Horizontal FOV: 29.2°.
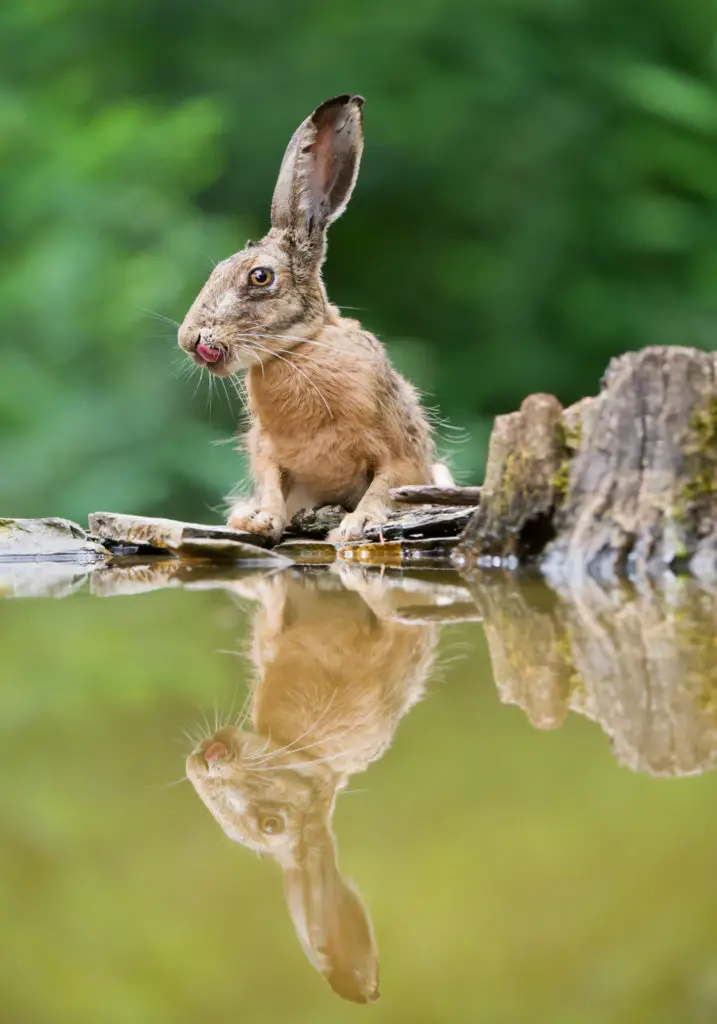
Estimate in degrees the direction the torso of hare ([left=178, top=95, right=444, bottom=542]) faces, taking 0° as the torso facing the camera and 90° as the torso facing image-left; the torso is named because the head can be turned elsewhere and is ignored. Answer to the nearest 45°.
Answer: approximately 45°
